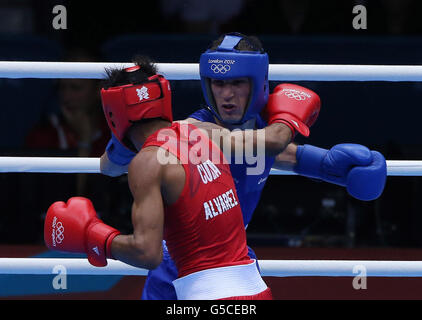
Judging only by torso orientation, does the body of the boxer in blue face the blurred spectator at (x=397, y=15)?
no

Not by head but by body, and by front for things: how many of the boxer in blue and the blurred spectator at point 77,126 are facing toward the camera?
2

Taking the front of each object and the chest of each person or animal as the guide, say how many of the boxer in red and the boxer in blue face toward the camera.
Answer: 1

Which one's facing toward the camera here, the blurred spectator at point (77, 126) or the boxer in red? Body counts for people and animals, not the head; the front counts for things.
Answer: the blurred spectator

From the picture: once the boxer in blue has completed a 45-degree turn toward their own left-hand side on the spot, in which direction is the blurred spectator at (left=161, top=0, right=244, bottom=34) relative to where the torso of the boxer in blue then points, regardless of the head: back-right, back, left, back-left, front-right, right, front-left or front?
back-left

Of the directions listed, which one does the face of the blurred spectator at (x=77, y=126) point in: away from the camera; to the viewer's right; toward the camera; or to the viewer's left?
toward the camera

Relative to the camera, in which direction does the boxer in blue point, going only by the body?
toward the camera

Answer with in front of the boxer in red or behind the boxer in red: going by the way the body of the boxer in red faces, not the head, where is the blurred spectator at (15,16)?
in front

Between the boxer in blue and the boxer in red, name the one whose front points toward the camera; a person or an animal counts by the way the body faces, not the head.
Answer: the boxer in blue

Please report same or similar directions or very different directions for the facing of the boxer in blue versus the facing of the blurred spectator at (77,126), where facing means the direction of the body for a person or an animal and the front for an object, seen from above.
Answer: same or similar directions

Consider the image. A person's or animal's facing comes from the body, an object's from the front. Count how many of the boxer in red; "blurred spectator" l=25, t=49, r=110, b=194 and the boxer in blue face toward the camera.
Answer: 2

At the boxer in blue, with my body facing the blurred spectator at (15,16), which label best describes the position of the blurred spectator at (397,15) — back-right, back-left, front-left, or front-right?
front-right

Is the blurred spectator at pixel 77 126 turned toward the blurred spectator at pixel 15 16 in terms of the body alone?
no
